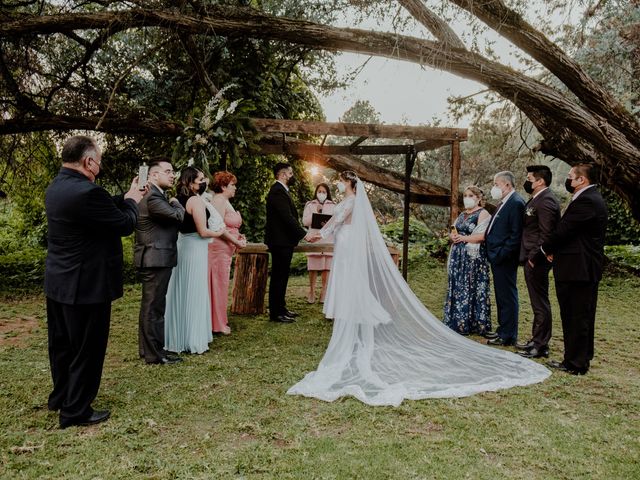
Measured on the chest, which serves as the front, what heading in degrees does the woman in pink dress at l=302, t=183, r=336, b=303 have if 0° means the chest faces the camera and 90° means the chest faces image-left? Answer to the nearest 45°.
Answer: approximately 0°

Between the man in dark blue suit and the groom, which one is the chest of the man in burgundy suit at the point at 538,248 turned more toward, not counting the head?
the groom

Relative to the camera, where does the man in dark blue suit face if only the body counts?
to the viewer's left

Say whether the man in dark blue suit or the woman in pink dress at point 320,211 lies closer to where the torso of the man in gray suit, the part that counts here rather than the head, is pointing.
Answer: the man in dark blue suit

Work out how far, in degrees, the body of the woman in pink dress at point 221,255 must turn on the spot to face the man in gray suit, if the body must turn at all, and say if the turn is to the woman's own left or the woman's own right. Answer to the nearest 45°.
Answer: approximately 135° to the woman's own right

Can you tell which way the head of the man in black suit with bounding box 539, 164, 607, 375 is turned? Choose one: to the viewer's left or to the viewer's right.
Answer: to the viewer's left

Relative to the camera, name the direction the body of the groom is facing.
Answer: to the viewer's right

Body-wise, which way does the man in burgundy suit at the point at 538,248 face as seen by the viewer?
to the viewer's left

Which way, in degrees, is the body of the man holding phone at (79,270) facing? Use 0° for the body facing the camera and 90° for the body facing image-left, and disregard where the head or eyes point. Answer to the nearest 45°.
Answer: approximately 225°

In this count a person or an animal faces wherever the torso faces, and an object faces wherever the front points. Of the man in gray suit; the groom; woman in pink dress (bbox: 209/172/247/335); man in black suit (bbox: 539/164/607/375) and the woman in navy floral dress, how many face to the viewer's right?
3

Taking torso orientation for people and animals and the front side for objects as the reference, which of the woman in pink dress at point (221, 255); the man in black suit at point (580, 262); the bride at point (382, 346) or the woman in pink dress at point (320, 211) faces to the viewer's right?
the woman in pink dress at point (221, 255)
